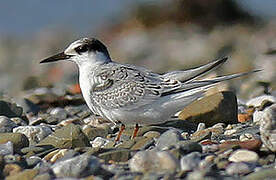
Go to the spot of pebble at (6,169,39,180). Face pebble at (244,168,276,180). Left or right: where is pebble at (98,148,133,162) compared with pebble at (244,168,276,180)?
left

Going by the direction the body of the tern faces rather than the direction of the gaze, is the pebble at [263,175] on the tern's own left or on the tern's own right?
on the tern's own left

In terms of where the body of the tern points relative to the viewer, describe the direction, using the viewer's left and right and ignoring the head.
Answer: facing to the left of the viewer

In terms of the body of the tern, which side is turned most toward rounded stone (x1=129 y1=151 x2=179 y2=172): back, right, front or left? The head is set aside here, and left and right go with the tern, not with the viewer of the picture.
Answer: left

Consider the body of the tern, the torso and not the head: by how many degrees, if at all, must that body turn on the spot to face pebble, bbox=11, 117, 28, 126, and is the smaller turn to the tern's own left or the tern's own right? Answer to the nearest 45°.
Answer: approximately 45° to the tern's own right

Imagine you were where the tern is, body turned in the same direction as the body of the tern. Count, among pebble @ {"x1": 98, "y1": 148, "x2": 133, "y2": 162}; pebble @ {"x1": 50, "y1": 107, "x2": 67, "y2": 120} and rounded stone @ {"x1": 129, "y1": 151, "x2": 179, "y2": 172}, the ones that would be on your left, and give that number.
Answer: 2

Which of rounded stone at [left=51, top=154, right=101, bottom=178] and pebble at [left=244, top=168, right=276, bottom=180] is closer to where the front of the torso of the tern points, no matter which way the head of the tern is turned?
the rounded stone

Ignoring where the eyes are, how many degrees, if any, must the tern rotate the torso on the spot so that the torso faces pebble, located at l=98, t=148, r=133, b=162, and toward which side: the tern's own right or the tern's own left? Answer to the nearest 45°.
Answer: approximately 90° to the tern's own left

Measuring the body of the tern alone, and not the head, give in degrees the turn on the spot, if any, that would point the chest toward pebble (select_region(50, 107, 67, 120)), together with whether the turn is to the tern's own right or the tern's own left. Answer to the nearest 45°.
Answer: approximately 45° to the tern's own right
